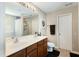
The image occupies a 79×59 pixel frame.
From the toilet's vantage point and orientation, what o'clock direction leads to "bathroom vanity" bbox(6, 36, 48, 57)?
The bathroom vanity is roughly at 2 o'clock from the toilet.

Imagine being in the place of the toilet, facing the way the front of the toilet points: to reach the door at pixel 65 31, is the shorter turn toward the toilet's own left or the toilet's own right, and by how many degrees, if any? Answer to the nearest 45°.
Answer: approximately 45° to the toilet's own left

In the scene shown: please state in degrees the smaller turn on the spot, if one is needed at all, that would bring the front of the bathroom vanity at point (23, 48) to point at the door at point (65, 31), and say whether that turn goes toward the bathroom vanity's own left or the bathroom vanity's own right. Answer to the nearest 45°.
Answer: approximately 90° to the bathroom vanity's own left

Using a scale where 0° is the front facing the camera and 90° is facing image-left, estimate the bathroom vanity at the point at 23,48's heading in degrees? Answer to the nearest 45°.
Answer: approximately 315°
